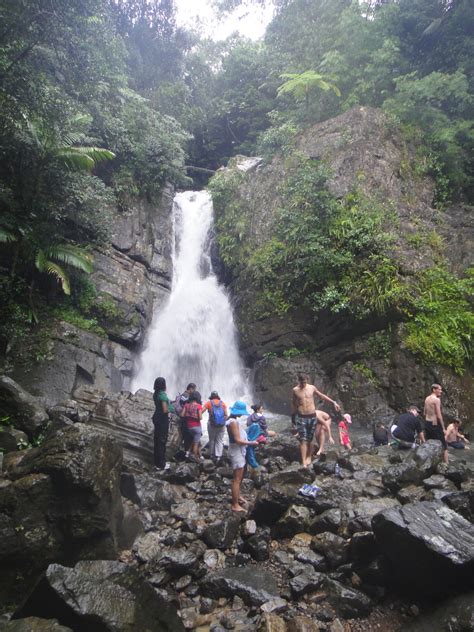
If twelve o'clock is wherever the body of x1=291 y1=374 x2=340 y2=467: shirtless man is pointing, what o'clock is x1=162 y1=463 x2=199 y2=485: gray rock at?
The gray rock is roughly at 3 o'clock from the shirtless man.

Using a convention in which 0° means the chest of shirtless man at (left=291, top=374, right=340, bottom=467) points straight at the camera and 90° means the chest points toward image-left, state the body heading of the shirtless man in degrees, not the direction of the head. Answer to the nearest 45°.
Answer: approximately 0°

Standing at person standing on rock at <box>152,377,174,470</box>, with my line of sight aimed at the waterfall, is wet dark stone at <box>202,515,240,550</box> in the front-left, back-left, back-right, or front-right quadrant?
back-right

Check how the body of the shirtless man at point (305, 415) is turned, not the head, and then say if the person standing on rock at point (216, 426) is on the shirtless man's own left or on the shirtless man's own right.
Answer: on the shirtless man's own right

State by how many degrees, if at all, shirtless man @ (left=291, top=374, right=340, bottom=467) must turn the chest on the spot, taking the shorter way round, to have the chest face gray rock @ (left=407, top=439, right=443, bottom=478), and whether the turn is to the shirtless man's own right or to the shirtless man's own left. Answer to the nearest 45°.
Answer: approximately 90° to the shirtless man's own left

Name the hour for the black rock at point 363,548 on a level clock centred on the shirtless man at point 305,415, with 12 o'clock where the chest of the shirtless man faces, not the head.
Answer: The black rock is roughly at 12 o'clock from the shirtless man.

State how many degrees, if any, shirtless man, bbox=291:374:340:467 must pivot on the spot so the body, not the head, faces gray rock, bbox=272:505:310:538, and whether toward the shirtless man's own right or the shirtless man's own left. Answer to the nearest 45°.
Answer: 0° — they already face it
